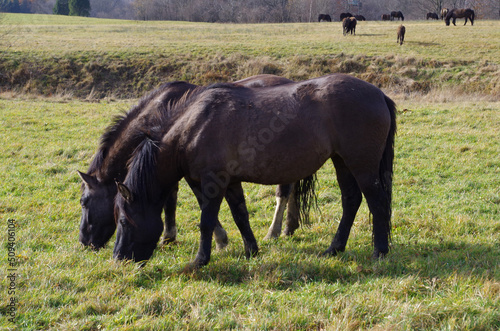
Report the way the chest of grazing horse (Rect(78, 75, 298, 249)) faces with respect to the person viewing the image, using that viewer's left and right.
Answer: facing to the left of the viewer

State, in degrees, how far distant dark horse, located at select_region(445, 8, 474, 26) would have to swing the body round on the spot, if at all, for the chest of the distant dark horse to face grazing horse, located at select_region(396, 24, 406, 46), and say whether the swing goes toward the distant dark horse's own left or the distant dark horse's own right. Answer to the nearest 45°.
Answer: approximately 90° to the distant dark horse's own left

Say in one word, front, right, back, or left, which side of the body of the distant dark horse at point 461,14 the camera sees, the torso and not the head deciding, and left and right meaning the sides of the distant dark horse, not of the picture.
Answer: left

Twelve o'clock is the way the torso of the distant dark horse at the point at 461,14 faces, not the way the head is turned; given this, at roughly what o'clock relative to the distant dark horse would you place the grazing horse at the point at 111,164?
The grazing horse is roughly at 9 o'clock from the distant dark horse.

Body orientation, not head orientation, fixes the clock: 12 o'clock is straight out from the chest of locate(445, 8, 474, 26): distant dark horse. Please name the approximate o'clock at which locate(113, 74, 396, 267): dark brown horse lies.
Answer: The dark brown horse is roughly at 9 o'clock from the distant dark horse.

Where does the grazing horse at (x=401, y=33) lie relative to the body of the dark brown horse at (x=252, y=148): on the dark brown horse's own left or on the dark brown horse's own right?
on the dark brown horse's own right

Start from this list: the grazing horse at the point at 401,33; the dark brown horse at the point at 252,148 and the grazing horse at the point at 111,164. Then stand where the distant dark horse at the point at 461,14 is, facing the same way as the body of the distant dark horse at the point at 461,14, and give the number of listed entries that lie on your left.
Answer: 3

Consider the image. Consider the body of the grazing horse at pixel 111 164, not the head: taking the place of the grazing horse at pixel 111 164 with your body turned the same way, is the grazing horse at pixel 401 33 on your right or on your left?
on your right

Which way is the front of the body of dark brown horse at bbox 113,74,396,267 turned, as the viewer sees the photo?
to the viewer's left
